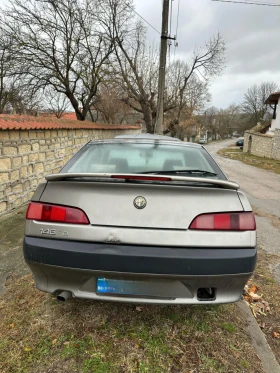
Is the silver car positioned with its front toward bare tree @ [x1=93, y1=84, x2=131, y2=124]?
yes

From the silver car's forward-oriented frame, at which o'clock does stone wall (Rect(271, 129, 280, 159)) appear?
The stone wall is roughly at 1 o'clock from the silver car.

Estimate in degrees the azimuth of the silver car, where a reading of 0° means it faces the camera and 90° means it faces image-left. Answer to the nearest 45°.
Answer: approximately 180°

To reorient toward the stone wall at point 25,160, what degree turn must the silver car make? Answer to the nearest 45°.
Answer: approximately 45° to its left

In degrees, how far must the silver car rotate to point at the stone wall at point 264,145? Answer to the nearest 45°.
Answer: approximately 45° to its right
